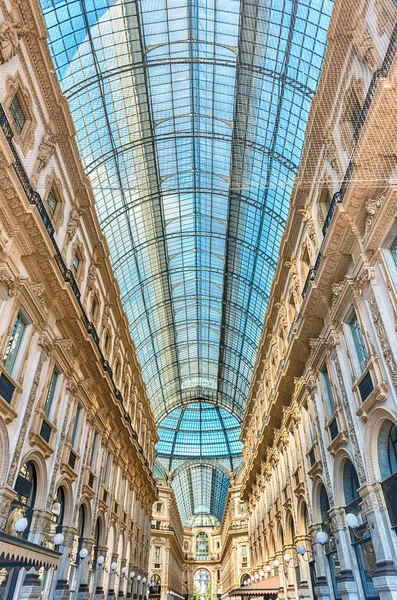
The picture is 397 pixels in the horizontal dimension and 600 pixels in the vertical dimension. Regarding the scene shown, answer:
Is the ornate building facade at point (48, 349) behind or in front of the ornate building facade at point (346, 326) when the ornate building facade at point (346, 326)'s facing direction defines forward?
in front

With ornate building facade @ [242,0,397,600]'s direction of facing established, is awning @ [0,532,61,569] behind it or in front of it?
in front

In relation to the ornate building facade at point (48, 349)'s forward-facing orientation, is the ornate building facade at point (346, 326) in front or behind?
in front

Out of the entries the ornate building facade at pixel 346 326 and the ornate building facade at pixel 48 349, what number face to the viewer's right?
1

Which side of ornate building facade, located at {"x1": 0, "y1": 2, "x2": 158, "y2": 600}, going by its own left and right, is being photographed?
right

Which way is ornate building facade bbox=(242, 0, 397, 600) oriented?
to the viewer's left
